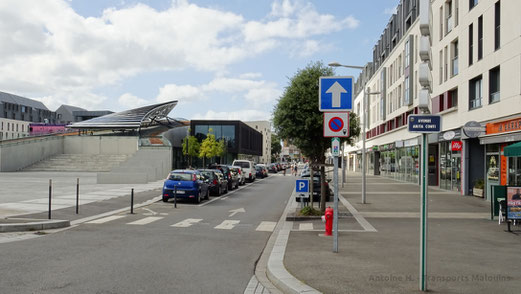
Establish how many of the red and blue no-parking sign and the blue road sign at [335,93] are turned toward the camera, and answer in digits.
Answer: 2

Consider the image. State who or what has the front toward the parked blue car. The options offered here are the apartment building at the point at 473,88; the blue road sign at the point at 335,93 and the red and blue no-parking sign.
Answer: the apartment building

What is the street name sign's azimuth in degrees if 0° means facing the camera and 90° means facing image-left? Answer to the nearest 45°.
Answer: approximately 0°

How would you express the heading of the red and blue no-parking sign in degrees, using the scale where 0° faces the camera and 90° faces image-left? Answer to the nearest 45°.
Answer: approximately 0°

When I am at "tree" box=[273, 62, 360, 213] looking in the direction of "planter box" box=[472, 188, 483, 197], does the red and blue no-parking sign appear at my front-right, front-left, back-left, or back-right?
back-right

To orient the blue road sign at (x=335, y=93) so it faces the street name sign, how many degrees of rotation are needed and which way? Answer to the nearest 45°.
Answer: approximately 45° to its left

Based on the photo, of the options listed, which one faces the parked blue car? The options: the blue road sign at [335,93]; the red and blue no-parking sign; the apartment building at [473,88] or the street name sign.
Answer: the apartment building

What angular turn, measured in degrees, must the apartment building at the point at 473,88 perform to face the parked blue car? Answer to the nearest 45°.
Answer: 0° — it already faces it

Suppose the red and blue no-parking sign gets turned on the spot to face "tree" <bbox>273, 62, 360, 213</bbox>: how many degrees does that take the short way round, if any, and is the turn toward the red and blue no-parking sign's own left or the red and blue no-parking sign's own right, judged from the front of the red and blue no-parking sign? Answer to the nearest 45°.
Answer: approximately 180°

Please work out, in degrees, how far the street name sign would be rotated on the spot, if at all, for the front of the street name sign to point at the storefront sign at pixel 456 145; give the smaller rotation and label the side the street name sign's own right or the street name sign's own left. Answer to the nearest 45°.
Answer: approximately 180°
